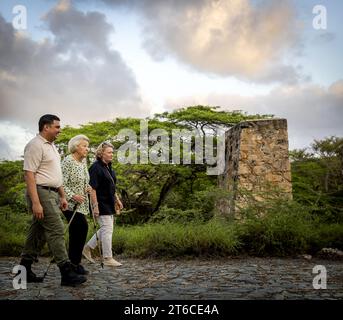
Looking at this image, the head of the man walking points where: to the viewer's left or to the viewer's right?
to the viewer's right

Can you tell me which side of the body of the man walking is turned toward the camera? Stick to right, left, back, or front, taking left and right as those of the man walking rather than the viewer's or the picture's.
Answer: right

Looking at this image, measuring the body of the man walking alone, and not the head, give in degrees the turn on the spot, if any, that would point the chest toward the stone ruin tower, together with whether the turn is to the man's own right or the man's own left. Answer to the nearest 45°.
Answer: approximately 45° to the man's own left

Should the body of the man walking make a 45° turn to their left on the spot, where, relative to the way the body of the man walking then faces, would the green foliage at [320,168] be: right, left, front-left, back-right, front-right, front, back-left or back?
front

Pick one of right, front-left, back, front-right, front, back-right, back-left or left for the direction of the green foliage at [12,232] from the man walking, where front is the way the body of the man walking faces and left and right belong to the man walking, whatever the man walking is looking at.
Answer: left
